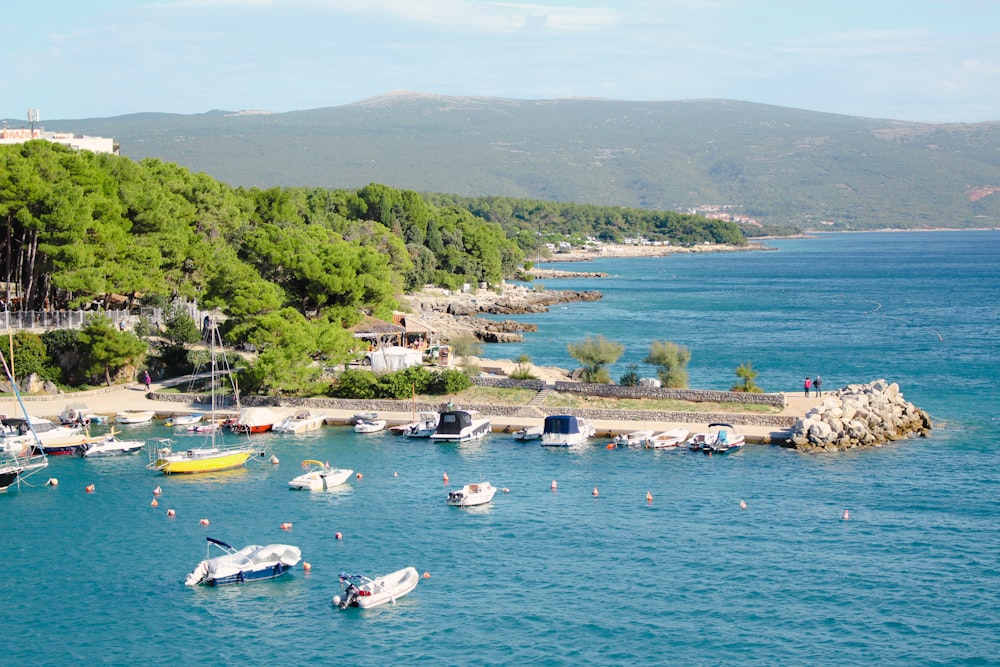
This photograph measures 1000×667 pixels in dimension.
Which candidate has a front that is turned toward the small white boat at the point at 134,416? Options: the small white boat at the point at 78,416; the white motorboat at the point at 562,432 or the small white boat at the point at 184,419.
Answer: the small white boat at the point at 78,416

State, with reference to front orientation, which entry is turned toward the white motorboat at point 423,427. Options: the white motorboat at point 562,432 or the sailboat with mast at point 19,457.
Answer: the sailboat with mast

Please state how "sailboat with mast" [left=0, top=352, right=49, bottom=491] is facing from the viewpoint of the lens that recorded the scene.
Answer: facing to the right of the viewer

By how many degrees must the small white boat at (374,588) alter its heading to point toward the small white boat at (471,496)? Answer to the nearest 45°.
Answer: approximately 45° to its left

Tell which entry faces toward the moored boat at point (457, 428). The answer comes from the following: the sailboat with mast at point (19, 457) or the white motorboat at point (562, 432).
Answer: the sailboat with mast

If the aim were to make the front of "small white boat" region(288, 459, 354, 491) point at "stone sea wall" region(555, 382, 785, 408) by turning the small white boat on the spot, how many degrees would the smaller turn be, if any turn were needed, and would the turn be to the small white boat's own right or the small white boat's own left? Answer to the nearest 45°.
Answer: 0° — it already faces it
